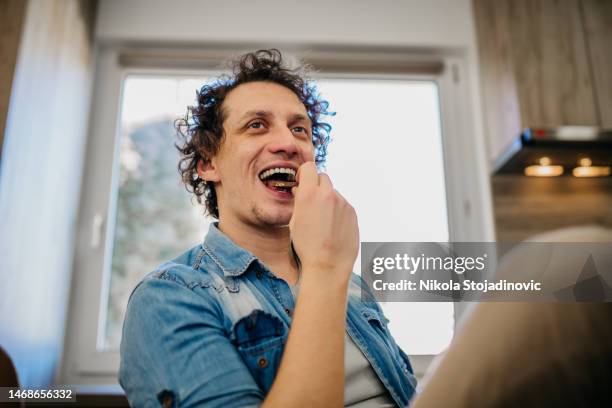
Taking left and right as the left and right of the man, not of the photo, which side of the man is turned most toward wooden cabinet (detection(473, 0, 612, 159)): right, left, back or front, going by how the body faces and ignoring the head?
left

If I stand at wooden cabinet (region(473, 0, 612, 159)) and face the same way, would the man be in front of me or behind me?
in front

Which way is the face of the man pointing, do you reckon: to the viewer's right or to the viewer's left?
to the viewer's right

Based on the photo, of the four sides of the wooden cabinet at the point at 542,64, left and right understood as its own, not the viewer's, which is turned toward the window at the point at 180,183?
right

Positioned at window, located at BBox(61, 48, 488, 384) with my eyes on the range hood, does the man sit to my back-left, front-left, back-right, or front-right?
front-right

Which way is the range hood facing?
toward the camera

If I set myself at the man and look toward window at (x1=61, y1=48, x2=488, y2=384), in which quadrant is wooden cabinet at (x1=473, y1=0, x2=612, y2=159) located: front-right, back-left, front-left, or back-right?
front-right

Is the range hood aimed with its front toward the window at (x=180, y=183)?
no

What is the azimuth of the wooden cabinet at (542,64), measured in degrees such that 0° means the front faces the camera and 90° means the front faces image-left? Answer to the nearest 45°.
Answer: approximately 0°

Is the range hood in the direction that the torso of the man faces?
no

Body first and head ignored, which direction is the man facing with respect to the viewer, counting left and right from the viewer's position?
facing the viewer and to the right of the viewer

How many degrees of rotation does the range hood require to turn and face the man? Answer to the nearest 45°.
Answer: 0° — it already faces them

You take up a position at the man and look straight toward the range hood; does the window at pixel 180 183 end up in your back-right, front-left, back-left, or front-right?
front-left
